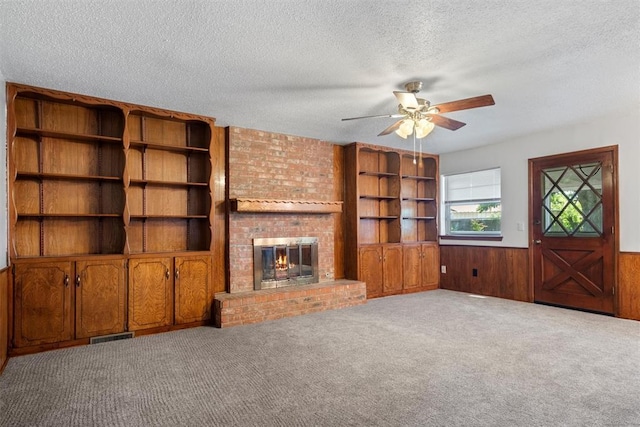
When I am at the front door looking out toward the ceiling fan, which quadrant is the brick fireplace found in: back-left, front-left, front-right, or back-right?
front-right

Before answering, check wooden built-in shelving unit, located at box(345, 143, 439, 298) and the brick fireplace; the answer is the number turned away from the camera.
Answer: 0

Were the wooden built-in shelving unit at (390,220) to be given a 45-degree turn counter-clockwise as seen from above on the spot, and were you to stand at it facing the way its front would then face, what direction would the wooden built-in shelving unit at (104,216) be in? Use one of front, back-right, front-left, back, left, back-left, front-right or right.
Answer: back-right

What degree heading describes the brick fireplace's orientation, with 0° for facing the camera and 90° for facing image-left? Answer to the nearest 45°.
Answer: approximately 315°

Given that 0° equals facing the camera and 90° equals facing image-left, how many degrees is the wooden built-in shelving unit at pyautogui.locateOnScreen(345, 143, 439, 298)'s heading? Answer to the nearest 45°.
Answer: approximately 315°

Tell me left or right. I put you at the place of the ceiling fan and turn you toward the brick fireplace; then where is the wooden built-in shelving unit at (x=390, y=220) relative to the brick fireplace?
right

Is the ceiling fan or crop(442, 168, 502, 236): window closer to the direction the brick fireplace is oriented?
the ceiling fan

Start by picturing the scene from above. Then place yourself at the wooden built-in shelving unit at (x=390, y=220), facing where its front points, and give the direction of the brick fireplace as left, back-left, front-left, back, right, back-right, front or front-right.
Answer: right

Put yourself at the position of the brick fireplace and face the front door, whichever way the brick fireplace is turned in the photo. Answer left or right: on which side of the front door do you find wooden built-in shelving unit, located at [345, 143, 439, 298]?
left

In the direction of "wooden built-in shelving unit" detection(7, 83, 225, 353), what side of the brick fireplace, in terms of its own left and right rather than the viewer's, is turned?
right

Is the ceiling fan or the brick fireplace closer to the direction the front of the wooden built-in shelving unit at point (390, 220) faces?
the ceiling fan

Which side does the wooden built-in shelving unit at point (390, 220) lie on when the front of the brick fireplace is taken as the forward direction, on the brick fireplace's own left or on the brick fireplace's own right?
on the brick fireplace's own left

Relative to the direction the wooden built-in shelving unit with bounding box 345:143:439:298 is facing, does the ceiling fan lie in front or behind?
in front

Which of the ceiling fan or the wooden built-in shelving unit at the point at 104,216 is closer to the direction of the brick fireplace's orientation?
the ceiling fan

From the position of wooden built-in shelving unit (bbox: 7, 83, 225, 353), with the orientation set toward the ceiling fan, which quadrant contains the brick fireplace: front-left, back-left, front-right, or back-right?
front-left
